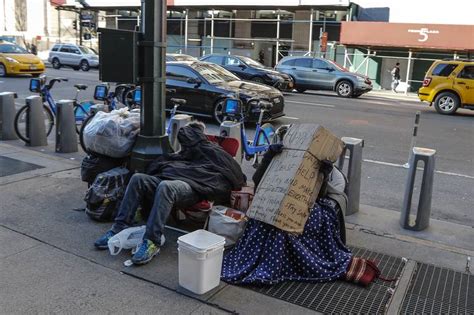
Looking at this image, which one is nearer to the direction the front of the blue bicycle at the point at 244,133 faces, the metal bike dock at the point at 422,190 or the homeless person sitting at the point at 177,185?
the homeless person sitting

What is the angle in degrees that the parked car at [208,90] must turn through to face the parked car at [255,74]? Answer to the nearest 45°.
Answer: approximately 135° to its left

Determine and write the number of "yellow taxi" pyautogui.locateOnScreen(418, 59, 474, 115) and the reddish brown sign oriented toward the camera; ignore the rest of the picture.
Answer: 1

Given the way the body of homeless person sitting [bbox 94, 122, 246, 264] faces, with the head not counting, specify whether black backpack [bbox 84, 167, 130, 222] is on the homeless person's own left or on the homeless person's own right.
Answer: on the homeless person's own right

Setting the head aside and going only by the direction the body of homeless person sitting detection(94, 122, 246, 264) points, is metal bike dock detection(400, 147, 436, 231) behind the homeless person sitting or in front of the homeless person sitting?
behind
